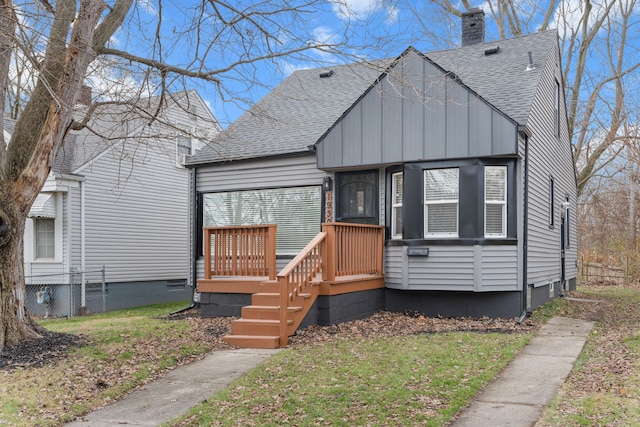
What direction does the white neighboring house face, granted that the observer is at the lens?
facing the viewer and to the left of the viewer

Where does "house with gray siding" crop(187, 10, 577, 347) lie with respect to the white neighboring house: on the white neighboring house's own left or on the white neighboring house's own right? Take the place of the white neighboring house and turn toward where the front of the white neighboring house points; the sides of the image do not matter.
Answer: on the white neighboring house's own left

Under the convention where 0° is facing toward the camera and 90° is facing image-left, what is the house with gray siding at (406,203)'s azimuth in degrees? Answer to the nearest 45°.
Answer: approximately 45°

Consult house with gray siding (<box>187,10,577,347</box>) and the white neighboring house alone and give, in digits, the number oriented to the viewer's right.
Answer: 0

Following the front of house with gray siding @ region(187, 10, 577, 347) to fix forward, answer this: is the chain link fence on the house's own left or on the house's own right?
on the house's own right

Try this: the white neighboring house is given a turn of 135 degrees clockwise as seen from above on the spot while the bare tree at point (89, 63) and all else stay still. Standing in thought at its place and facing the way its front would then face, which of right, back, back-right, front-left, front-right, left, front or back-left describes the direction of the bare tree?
back
